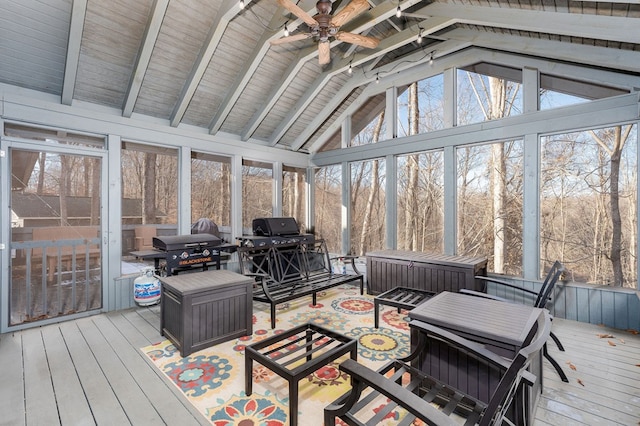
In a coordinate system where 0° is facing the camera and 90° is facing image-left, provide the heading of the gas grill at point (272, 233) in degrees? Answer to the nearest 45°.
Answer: approximately 315°

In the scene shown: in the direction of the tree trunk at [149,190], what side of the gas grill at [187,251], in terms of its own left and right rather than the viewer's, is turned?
back

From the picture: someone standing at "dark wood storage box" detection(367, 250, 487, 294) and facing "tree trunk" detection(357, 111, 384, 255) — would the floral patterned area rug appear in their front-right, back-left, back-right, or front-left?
back-left

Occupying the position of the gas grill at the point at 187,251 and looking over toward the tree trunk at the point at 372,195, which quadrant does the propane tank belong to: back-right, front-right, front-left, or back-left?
back-left

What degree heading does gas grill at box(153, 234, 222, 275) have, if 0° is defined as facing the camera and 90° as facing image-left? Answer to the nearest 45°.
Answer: approximately 315°
